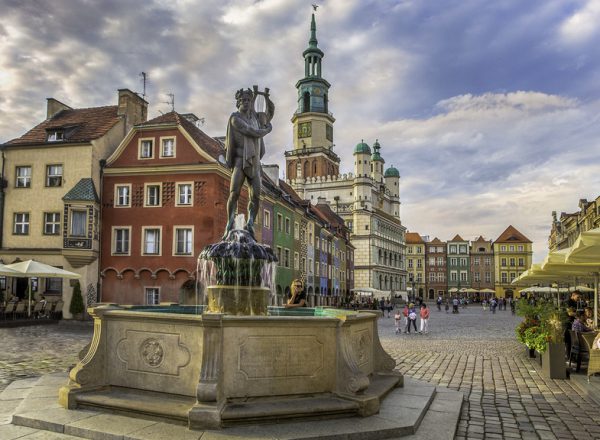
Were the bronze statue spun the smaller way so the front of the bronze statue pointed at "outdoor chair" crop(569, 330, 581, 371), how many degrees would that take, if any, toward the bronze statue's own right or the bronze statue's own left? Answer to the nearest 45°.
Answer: approximately 90° to the bronze statue's own left

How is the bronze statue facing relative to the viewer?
toward the camera

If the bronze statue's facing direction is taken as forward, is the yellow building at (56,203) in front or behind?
behind

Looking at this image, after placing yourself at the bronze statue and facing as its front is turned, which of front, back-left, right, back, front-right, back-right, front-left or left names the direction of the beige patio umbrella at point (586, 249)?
left

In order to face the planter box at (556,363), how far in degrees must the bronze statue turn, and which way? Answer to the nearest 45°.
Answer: approximately 90° to its left
